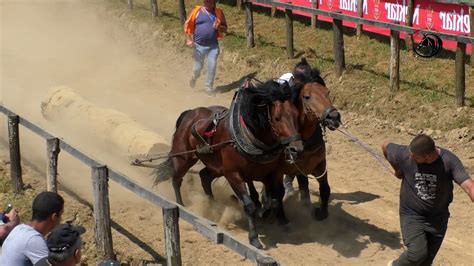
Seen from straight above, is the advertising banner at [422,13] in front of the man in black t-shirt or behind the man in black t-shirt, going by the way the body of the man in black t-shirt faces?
behind

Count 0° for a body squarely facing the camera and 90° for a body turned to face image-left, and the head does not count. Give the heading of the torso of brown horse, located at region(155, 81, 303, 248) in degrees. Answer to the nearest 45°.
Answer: approximately 315°

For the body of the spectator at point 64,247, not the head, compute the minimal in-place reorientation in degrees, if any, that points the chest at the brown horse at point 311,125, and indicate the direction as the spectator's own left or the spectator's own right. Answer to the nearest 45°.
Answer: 0° — they already face it

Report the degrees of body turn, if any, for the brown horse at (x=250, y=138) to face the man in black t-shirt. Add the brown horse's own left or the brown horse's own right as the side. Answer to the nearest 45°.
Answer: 0° — it already faces them

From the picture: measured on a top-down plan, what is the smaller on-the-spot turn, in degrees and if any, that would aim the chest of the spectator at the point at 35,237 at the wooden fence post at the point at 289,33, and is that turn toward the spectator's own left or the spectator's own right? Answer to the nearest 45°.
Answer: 0° — they already face it

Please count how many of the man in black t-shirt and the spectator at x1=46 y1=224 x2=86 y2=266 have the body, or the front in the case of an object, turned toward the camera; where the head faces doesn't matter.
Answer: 1

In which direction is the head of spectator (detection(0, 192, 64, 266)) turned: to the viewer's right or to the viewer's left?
to the viewer's right

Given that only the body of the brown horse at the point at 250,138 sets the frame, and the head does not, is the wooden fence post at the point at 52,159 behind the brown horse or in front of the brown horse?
behind

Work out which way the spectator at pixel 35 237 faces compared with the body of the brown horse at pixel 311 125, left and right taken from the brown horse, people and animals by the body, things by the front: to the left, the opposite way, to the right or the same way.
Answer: to the left
